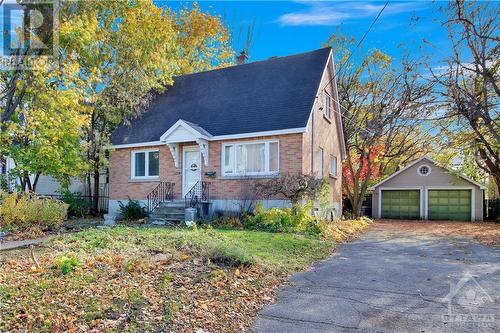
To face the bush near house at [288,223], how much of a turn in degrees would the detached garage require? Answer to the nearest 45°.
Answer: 0° — it already faces it

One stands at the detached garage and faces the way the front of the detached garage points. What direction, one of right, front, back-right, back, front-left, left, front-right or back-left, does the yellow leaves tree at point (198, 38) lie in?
right

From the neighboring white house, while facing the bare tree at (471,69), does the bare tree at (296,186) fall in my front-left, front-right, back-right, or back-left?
front-right

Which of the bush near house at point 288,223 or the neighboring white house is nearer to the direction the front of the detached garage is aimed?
the bush near house

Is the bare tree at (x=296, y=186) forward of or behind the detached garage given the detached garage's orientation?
forward

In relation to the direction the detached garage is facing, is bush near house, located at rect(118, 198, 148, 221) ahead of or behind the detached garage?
ahead

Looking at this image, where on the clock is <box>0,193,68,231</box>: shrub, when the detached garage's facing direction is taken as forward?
The shrub is roughly at 1 o'clock from the detached garage.

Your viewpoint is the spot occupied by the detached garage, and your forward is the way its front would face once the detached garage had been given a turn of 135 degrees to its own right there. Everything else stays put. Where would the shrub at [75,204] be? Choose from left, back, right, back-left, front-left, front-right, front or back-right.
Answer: left

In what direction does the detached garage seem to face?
toward the camera

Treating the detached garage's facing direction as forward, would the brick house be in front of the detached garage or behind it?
in front
